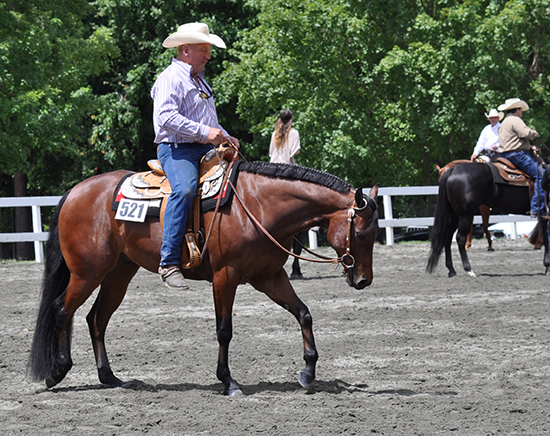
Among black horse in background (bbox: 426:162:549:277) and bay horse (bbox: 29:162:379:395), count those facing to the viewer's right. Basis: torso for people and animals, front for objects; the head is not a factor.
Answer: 2

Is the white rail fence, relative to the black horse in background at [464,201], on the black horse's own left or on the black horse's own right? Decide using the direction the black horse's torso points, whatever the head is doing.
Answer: on the black horse's own left

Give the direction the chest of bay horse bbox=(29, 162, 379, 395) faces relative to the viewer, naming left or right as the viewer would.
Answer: facing to the right of the viewer

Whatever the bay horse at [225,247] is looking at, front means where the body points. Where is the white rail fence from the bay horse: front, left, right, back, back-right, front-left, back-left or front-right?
left

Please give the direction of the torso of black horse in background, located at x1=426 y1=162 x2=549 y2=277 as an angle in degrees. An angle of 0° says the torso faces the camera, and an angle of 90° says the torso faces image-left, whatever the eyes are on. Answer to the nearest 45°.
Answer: approximately 270°

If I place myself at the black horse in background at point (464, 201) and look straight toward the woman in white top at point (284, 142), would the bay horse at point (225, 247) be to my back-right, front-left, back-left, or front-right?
front-left

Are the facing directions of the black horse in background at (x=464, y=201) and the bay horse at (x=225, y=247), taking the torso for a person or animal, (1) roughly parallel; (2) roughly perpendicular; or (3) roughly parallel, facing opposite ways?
roughly parallel

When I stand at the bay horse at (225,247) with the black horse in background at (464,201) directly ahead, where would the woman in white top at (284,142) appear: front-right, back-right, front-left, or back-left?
front-left

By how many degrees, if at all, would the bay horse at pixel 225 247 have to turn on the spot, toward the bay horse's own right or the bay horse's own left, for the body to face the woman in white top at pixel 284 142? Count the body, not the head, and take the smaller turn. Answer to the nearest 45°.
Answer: approximately 90° to the bay horse's own left

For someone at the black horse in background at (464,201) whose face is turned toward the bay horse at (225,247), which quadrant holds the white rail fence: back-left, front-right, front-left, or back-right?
back-right

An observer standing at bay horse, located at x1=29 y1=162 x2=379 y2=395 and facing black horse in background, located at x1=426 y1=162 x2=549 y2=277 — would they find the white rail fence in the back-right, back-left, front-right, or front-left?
front-left
